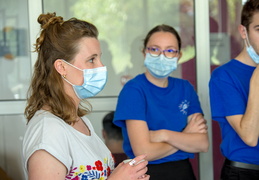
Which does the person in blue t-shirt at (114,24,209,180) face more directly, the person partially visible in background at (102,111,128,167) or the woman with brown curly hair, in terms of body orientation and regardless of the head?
the woman with brown curly hair

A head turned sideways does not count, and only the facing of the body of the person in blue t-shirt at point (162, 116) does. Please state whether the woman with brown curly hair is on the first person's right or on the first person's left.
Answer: on the first person's right

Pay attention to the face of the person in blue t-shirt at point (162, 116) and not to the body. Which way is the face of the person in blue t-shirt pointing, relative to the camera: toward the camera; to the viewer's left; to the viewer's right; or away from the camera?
toward the camera

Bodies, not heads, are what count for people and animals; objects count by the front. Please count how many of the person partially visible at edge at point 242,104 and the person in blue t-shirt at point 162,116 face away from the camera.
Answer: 0

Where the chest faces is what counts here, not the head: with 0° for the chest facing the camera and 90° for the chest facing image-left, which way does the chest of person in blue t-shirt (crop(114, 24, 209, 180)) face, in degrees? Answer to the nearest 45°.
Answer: approximately 315°

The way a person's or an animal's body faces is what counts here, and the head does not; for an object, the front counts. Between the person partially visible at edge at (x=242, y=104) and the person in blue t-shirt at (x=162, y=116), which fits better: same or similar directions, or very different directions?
same or similar directions

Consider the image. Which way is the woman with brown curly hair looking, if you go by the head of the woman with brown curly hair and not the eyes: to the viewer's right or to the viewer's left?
to the viewer's right

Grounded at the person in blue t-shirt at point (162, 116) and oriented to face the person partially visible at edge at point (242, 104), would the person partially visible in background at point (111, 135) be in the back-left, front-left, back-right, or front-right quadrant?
back-left
